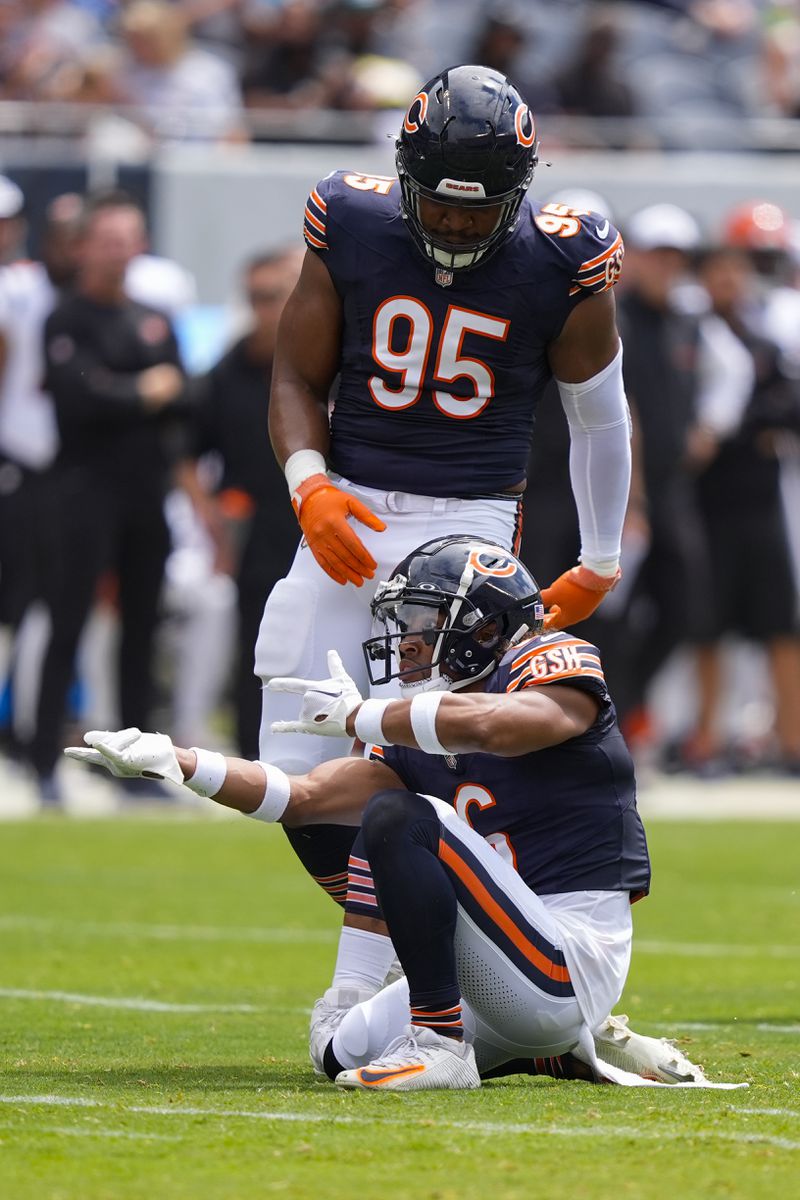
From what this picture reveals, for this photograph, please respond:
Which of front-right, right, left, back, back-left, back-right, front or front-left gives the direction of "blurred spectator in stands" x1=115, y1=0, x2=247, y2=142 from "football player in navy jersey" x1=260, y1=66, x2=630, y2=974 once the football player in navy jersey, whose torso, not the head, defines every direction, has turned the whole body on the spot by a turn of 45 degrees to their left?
back-left

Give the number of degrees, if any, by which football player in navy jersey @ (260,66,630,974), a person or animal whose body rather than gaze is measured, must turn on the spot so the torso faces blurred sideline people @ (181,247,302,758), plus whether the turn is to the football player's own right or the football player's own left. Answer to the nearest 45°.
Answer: approximately 180°

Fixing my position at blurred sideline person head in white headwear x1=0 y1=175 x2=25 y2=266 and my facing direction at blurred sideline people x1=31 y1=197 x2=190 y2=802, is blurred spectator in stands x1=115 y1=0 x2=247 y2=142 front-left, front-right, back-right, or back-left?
back-left

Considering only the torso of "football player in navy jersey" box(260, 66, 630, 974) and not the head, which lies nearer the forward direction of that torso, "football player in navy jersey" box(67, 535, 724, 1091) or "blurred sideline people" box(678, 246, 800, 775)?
the football player in navy jersey

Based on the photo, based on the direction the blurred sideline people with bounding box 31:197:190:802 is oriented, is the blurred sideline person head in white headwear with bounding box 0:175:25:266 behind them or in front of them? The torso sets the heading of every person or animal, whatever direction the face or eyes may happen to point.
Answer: behind

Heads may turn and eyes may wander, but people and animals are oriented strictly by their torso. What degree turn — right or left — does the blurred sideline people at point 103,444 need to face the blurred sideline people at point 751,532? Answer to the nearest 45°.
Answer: approximately 90° to their left

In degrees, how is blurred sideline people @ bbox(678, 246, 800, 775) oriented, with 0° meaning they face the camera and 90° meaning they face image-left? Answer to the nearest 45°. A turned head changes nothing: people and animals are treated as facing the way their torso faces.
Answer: approximately 45°
